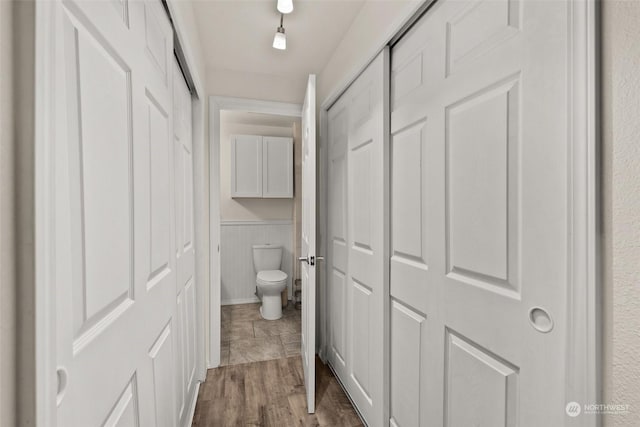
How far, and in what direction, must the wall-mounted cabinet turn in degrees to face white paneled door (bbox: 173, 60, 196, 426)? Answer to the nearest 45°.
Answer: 0° — it already faces it

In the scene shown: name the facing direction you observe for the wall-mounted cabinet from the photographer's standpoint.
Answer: facing the viewer

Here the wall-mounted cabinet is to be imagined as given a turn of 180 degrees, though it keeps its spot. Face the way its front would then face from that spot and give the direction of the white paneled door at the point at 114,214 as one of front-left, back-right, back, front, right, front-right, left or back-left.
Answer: back

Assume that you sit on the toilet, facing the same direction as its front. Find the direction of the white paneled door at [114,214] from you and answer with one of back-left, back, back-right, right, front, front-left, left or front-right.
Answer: front

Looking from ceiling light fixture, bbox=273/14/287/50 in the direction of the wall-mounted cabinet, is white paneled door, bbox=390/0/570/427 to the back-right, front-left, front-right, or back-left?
back-right

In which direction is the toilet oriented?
toward the camera

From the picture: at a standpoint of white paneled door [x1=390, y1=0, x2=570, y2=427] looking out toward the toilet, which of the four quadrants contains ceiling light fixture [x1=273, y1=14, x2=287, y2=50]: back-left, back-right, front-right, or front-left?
front-left

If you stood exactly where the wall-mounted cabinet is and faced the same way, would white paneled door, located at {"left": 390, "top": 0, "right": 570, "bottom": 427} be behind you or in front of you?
in front

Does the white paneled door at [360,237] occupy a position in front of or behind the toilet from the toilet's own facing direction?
in front

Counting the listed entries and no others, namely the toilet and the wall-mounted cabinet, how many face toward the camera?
2

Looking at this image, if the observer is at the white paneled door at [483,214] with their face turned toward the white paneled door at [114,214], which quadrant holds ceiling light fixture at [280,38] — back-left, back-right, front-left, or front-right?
front-right

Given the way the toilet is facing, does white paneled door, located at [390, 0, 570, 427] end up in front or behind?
in front

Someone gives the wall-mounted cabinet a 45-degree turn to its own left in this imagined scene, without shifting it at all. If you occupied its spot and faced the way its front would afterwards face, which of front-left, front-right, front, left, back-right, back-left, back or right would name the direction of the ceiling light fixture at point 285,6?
front-right
